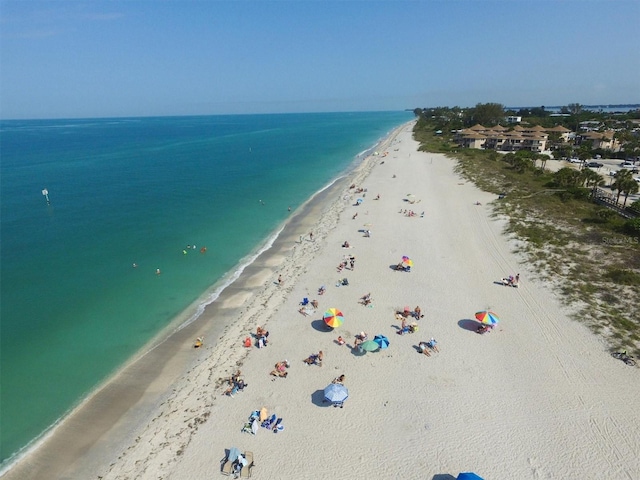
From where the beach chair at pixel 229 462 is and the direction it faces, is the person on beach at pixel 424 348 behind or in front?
behind

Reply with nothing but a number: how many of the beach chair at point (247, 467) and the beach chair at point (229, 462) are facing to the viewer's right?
0

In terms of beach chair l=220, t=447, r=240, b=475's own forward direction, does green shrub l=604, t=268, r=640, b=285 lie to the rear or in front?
to the rear

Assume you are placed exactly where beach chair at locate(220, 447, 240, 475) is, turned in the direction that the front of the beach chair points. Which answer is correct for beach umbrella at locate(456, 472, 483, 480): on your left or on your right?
on your left

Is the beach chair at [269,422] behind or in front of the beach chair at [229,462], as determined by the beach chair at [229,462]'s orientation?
behind

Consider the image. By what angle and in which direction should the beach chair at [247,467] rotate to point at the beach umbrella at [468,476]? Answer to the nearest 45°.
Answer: approximately 135° to its left

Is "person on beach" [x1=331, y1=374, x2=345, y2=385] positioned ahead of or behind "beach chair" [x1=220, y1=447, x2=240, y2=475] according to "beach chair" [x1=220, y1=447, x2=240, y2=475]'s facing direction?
behind

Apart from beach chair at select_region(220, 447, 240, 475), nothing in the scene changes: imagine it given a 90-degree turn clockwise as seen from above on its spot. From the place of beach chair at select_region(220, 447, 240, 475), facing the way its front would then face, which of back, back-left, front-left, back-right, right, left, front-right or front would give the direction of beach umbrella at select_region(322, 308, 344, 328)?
right

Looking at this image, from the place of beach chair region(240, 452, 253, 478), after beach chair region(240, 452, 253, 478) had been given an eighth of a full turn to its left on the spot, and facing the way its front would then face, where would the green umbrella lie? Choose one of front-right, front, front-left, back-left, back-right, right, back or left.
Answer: back-left

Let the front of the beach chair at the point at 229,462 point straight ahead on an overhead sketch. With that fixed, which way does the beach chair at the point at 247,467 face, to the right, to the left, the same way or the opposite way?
the same way

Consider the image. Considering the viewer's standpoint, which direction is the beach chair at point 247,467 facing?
facing the viewer and to the left of the viewer
